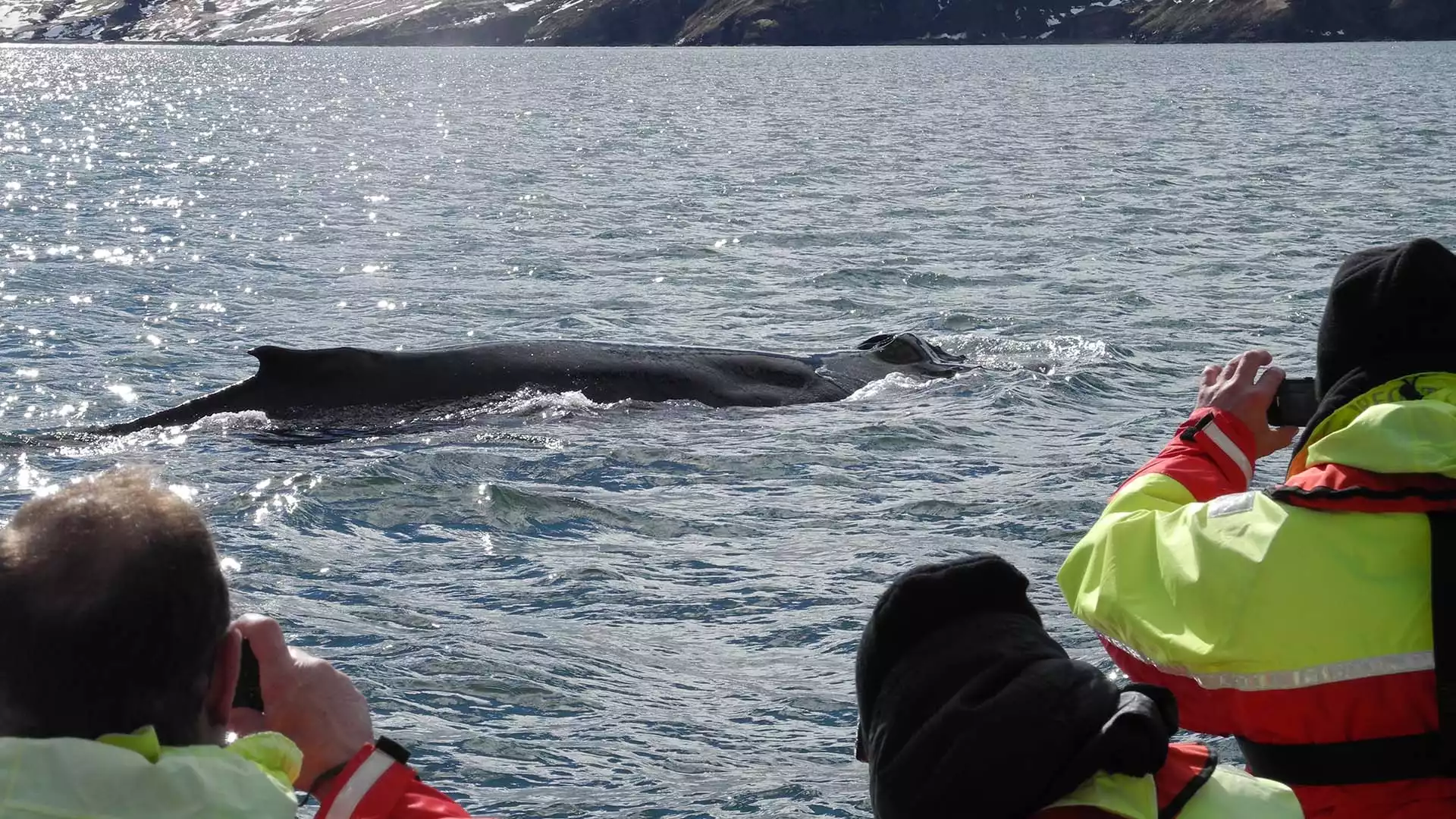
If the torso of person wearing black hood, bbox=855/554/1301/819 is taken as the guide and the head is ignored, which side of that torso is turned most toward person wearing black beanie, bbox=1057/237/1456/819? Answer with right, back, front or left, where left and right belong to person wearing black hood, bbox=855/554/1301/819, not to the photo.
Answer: right

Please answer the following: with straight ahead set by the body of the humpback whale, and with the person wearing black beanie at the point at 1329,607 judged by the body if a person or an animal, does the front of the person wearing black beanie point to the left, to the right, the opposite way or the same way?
to the left

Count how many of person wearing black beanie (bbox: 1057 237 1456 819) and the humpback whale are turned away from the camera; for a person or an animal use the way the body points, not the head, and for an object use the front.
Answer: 1

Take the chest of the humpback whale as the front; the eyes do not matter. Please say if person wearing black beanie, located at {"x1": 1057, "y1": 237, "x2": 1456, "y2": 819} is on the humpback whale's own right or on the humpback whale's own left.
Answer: on the humpback whale's own right

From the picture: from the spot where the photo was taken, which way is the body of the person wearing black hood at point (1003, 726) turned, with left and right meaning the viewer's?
facing away from the viewer and to the left of the viewer

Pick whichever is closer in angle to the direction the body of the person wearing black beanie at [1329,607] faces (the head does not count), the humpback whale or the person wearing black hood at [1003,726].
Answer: the humpback whale

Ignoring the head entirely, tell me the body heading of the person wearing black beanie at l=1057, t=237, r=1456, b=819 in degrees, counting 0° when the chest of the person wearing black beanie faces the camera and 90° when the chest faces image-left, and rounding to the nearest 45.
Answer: approximately 180°

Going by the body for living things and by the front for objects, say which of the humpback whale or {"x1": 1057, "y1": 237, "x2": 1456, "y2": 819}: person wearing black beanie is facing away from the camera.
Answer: the person wearing black beanie

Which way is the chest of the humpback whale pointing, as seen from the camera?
to the viewer's right

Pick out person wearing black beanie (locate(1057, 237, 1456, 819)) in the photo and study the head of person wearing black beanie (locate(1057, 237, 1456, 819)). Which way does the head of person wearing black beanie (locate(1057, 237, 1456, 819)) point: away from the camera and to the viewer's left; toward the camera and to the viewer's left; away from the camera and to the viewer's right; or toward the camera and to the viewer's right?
away from the camera and to the viewer's left

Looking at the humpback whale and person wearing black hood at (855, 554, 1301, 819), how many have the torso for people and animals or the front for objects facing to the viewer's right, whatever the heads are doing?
1

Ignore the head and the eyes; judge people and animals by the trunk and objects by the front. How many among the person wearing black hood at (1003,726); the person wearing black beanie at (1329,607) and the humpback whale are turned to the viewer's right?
1

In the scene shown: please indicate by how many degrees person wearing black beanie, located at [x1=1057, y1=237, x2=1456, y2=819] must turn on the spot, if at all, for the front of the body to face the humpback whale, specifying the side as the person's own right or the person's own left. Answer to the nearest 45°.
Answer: approximately 45° to the person's own left

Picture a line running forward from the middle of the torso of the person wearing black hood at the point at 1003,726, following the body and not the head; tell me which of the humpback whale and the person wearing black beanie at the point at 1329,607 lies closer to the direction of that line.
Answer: the humpback whale

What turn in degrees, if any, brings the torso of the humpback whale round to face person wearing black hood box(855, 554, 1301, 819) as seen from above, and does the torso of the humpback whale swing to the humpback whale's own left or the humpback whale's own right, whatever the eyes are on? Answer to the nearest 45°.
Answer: approximately 90° to the humpback whale's own right

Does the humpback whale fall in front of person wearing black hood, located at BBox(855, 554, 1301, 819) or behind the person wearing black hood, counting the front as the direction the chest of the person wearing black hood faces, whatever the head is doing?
in front
